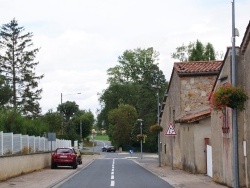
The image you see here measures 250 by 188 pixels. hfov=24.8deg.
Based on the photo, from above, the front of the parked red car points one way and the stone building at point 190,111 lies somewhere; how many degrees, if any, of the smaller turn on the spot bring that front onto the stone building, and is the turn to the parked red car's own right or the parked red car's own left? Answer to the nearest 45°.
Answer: approximately 90° to the parked red car's own right

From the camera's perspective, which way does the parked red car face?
away from the camera

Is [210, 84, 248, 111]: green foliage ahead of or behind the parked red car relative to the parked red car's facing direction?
behind
